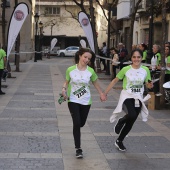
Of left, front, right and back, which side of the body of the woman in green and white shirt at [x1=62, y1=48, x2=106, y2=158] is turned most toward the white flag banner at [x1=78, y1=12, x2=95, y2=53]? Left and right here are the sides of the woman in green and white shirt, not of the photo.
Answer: back

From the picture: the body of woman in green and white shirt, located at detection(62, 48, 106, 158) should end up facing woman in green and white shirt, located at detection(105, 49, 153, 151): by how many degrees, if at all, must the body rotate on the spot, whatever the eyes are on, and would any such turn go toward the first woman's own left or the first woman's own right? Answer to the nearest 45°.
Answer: approximately 90° to the first woman's own left

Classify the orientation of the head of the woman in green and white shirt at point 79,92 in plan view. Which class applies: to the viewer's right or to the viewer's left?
to the viewer's right

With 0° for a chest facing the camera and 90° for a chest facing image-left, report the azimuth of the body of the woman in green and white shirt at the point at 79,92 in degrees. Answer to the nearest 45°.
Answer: approximately 0°

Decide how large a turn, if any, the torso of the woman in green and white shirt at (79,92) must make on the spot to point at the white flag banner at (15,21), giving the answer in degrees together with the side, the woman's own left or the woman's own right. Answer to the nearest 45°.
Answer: approximately 180°
